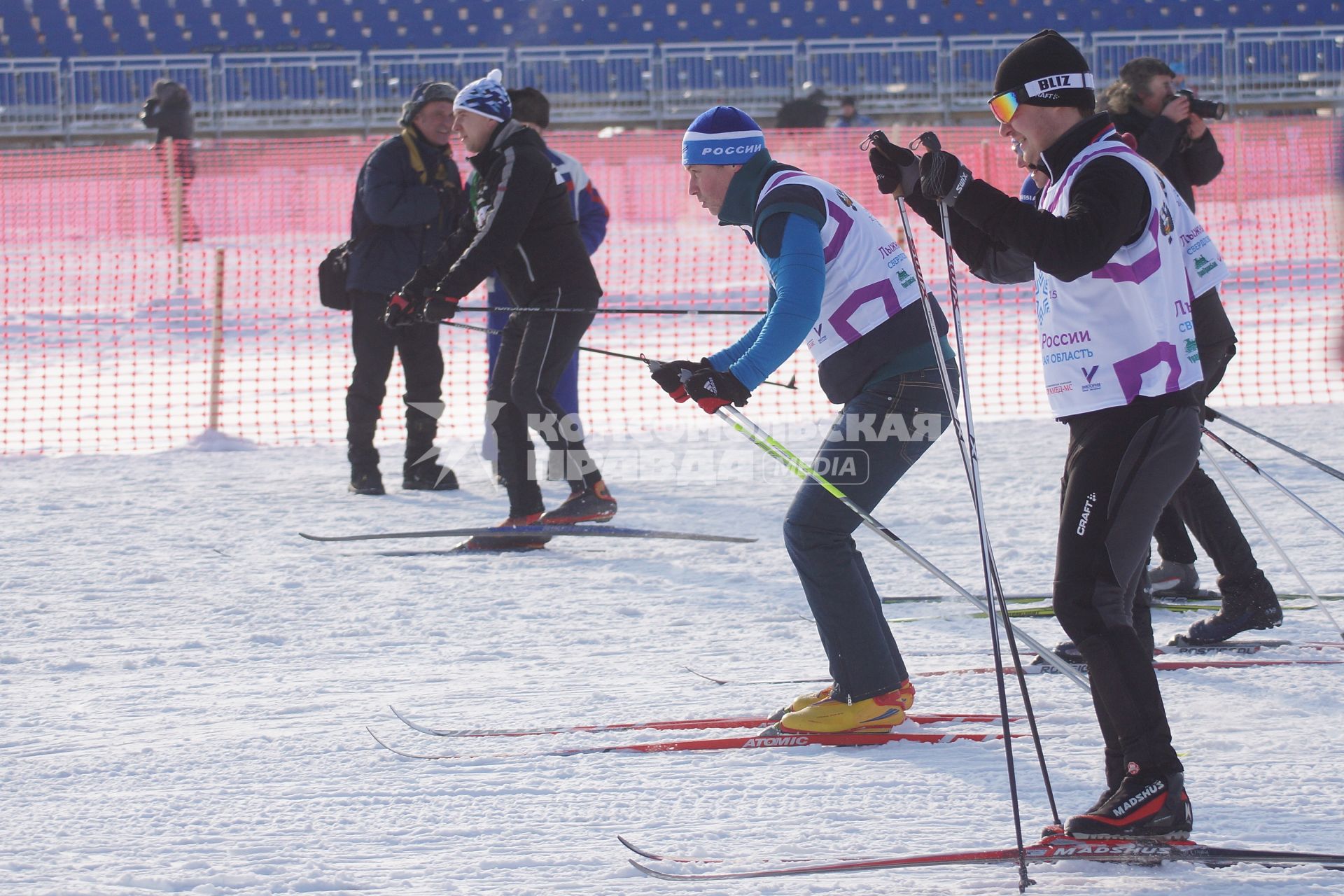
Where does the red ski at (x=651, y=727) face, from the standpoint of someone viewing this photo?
facing to the left of the viewer

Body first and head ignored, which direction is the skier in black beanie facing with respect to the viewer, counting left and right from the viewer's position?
facing to the left of the viewer

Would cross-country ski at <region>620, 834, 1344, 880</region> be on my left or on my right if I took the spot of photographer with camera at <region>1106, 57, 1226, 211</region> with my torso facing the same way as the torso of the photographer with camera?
on my right

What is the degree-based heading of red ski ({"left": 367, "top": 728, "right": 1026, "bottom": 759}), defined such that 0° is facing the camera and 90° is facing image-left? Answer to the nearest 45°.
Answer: approximately 90°

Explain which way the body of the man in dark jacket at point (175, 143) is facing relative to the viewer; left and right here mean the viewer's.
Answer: facing to the left of the viewer

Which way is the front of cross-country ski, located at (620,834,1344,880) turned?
to the viewer's left

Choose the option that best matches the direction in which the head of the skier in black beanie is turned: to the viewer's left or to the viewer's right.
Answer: to the viewer's left

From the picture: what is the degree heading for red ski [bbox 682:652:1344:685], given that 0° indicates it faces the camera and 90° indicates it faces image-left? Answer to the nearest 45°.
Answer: approximately 90°
